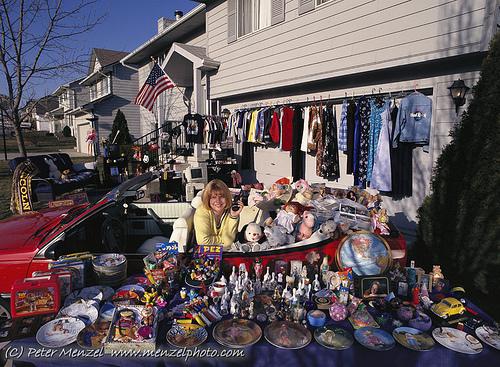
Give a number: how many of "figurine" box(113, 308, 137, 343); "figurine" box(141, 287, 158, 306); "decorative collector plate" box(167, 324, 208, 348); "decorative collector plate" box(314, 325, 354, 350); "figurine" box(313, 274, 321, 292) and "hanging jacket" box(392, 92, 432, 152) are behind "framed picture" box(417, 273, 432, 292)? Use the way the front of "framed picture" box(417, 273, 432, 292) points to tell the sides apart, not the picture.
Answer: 1

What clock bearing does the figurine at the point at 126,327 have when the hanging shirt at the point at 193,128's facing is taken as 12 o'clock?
The figurine is roughly at 12 o'clock from the hanging shirt.

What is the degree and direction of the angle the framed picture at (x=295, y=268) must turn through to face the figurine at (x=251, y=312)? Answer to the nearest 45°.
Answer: approximately 45° to its right

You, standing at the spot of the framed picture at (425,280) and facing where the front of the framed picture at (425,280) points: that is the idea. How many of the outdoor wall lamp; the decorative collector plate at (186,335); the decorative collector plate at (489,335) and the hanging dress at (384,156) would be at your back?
2

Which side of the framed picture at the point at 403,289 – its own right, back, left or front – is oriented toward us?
front

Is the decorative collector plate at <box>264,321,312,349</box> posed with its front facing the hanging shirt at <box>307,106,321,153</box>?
no

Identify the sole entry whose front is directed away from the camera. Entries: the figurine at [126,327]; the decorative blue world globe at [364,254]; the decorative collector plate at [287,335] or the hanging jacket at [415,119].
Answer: the hanging jacket

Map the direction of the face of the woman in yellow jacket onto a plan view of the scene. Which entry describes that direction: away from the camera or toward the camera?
toward the camera

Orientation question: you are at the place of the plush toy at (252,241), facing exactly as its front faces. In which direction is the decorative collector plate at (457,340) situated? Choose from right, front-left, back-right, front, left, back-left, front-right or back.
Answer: front-left

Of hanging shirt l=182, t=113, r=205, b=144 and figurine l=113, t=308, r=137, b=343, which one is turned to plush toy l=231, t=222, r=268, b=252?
the hanging shirt

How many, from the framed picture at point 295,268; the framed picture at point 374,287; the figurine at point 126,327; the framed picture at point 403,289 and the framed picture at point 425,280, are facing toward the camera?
5

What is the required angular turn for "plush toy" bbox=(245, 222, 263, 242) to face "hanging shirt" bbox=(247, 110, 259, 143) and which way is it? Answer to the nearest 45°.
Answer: approximately 180°

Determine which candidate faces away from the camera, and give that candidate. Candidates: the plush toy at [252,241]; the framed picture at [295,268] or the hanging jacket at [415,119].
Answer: the hanging jacket

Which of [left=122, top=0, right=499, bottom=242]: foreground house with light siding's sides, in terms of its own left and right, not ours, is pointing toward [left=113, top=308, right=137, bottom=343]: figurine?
front

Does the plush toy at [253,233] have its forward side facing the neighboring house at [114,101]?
no

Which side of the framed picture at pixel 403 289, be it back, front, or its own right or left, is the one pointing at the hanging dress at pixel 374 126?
back

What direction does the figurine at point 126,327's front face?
toward the camera

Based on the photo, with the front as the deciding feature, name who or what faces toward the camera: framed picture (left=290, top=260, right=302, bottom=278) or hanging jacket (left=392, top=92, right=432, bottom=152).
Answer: the framed picture

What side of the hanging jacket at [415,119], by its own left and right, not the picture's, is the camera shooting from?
back

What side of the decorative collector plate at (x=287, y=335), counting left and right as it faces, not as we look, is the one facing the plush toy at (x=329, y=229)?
back
